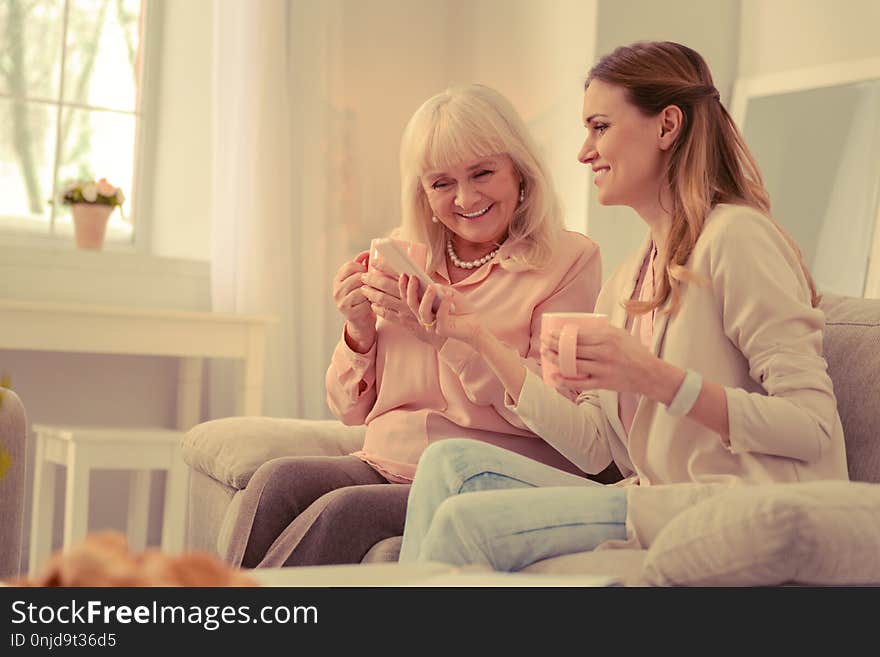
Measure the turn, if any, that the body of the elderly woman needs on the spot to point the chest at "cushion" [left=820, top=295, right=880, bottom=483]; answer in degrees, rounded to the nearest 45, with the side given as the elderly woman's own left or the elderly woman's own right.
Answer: approximately 90° to the elderly woman's own left

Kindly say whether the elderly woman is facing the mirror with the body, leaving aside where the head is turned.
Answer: no

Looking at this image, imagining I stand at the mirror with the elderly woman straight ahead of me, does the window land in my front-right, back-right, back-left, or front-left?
front-right

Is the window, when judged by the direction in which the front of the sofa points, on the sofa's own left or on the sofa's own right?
on the sofa's own right

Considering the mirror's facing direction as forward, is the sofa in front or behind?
in front

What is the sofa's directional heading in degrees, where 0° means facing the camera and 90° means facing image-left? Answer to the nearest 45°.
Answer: approximately 45°

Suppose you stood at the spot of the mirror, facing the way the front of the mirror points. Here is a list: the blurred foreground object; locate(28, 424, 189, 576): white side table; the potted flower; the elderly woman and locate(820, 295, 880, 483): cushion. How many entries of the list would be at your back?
0

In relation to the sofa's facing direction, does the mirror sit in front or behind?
behind

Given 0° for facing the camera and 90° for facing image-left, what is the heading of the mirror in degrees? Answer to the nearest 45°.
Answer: approximately 45°

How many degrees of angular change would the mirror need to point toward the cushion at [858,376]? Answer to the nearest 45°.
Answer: approximately 45° to its left

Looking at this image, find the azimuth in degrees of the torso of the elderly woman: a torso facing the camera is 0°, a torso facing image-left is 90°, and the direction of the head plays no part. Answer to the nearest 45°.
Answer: approximately 45°

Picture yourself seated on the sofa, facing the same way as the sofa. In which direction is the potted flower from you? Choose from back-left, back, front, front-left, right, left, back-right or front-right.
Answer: right

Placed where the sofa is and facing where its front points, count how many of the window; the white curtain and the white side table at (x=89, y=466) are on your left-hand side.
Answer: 0

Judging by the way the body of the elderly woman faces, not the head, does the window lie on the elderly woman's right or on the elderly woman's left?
on the elderly woman's right

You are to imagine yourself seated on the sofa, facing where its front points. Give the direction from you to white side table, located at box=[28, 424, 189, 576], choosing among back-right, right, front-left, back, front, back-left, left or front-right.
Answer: right

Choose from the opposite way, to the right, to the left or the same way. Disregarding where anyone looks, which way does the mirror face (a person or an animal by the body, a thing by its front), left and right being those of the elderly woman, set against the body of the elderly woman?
the same way
